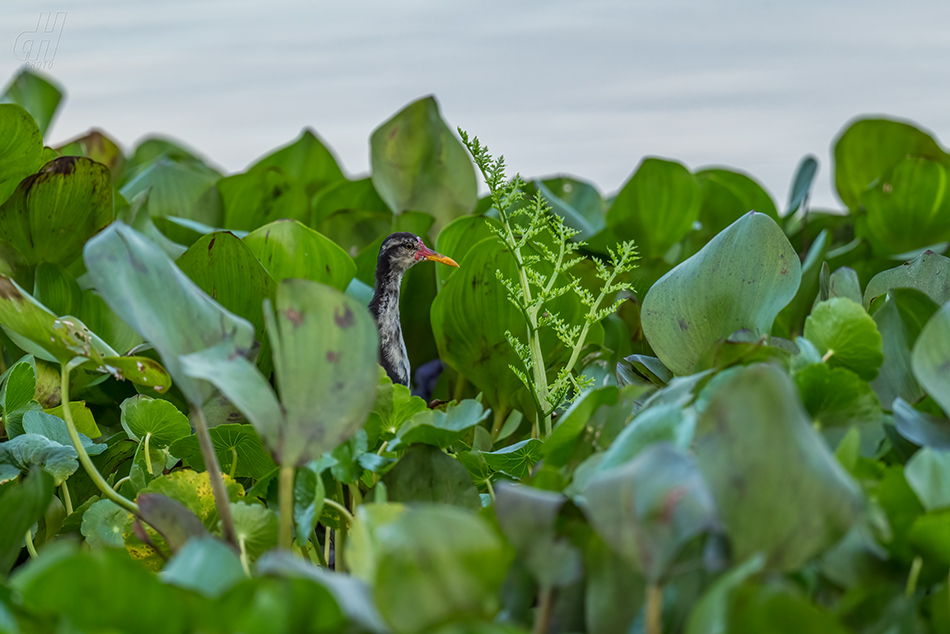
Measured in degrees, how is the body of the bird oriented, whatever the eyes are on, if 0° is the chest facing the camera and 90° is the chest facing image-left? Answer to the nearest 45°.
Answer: approximately 270°
